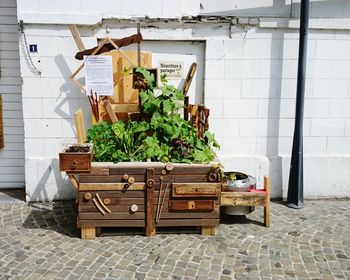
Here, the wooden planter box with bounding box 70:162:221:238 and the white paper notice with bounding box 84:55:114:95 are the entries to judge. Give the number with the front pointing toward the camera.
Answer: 2

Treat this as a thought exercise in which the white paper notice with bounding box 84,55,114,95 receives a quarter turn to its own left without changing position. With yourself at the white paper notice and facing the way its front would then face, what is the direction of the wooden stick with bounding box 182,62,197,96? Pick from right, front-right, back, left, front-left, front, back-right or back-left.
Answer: front

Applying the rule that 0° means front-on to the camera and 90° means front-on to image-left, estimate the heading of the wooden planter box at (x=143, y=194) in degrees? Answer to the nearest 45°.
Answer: approximately 0°

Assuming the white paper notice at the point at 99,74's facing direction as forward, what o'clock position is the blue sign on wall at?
The blue sign on wall is roughly at 4 o'clock from the white paper notice.

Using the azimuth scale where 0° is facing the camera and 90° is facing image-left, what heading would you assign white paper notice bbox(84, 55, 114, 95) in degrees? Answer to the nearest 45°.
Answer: approximately 0°

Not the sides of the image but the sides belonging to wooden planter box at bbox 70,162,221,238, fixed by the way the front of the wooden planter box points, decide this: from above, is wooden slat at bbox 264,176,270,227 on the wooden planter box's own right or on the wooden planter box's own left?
on the wooden planter box's own left
